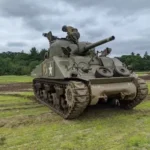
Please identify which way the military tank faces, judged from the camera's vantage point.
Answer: facing the viewer and to the right of the viewer
